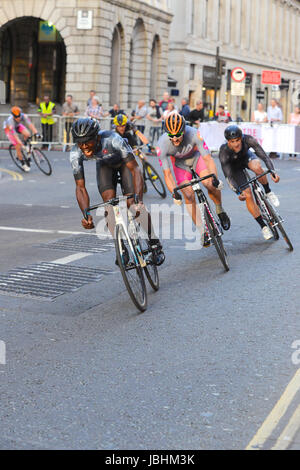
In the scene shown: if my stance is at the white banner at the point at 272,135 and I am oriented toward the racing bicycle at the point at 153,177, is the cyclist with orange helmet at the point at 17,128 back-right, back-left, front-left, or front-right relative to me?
front-right

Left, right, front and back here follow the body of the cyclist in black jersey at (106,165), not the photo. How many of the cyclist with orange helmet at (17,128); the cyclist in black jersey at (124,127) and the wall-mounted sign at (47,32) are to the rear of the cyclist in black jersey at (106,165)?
3

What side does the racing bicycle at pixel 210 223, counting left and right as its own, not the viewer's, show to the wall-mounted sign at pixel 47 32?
back

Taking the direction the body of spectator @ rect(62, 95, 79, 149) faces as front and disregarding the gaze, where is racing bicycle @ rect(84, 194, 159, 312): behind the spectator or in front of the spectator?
in front

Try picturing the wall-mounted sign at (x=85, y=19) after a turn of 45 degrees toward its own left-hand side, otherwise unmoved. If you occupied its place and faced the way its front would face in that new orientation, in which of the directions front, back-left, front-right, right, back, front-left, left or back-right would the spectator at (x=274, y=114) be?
front

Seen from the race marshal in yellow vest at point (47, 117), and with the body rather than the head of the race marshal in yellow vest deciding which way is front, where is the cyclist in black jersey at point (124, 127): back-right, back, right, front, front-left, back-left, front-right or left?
front

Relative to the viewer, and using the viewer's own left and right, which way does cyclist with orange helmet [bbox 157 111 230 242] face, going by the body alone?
facing the viewer

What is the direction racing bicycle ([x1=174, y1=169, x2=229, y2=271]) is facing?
toward the camera

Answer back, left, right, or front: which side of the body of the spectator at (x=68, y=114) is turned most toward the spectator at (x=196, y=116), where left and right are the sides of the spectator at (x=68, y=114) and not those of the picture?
left

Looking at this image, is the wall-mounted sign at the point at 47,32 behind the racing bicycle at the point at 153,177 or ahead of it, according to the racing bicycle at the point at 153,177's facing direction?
behind

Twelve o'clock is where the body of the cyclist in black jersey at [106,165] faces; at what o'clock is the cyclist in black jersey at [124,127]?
the cyclist in black jersey at [124,127] is roughly at 6 o'clock from the cyclist in black jersey at [106,165].

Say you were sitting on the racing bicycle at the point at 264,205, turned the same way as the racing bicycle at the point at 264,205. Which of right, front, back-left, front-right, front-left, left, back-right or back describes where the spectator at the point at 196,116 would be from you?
back

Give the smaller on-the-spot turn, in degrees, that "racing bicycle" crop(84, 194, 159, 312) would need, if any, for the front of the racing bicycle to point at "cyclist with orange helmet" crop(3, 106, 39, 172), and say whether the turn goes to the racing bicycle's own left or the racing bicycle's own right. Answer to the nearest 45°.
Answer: approximately 180°
